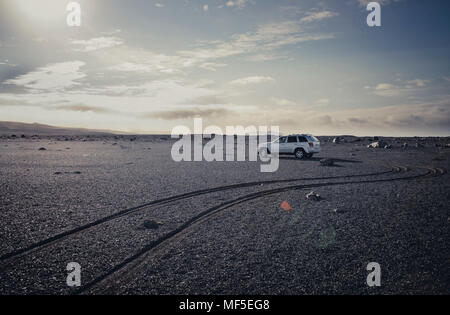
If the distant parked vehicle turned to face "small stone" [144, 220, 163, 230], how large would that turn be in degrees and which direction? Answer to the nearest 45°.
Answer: approximately 135° to its left

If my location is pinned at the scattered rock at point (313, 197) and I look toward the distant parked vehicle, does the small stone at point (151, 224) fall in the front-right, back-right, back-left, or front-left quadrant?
back-left

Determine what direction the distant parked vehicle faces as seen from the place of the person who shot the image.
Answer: facing away from the viewer and to the left of the viewer

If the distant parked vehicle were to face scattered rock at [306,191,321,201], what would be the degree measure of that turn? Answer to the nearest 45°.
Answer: approximately 135° to its left

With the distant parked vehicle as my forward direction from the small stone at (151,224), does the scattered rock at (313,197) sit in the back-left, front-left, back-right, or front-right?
front-right
